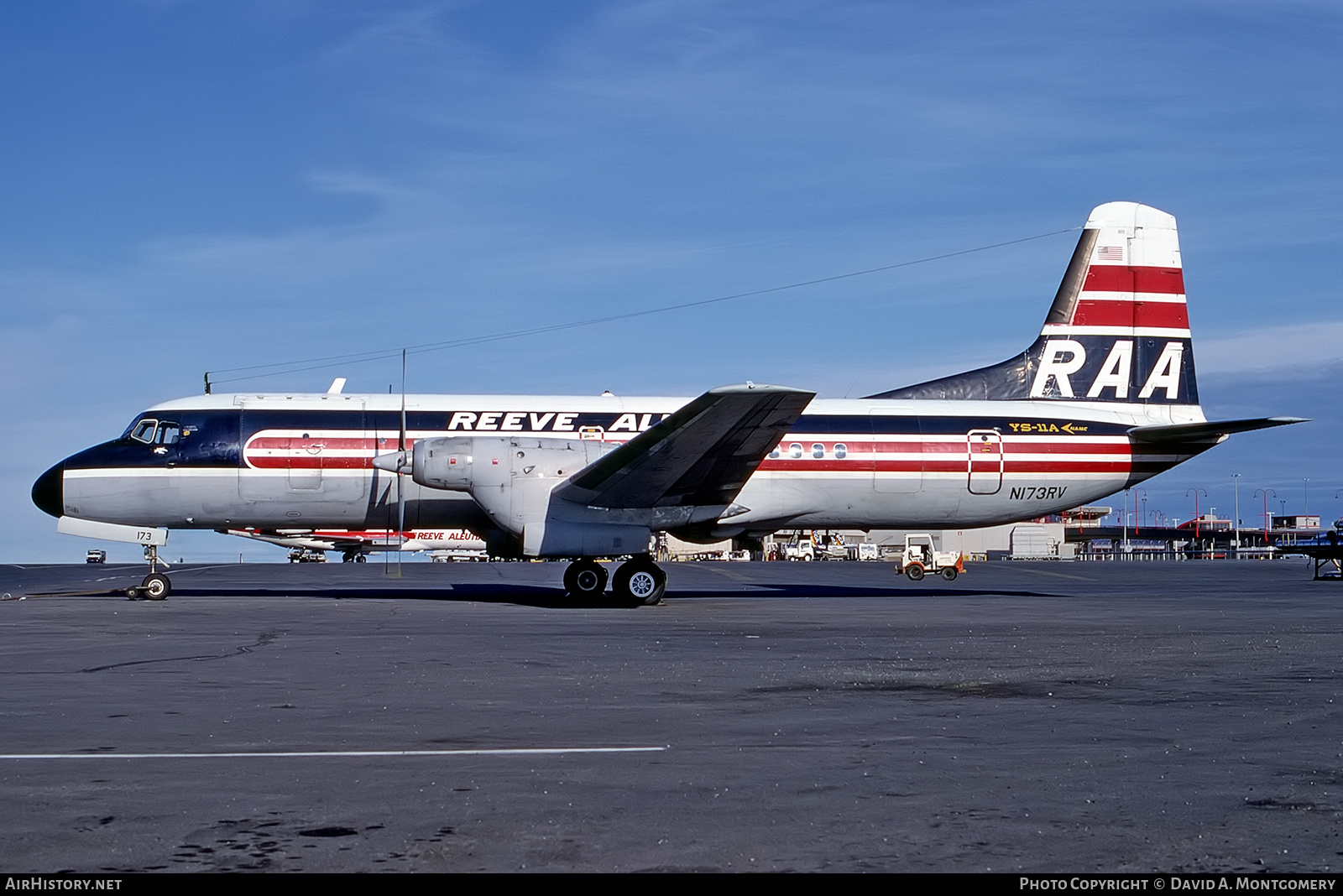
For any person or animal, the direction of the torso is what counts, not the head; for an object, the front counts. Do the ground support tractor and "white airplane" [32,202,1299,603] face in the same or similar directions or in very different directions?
very different directions

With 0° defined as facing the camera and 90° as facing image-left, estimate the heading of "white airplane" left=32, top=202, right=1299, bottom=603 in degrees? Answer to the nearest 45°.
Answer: approximately 90°

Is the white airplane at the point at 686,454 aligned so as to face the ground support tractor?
no

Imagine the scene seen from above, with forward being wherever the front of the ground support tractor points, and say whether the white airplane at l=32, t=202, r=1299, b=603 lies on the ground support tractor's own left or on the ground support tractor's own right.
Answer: on the ground support tractor's own right

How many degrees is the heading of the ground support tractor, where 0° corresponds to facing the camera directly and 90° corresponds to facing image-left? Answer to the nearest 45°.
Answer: approximately 270°

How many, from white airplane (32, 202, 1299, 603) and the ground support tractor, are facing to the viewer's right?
1
